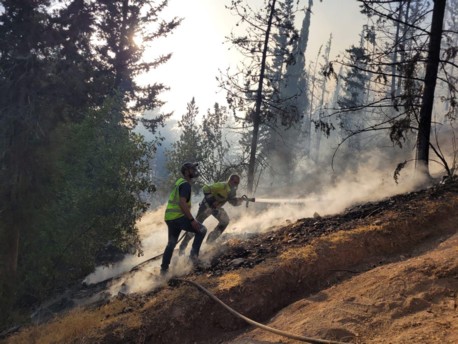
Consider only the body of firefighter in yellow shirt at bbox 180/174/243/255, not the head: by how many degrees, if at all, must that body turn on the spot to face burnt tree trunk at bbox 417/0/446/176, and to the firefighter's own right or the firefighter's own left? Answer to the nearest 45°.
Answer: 0° — they already face it

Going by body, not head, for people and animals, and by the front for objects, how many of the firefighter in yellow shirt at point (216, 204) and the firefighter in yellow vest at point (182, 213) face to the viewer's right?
2

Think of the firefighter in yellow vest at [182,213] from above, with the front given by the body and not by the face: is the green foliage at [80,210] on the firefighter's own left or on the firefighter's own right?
on the firefighter's own left

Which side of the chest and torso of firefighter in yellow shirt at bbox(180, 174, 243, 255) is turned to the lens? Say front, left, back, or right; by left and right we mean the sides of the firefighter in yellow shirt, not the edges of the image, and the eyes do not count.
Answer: right

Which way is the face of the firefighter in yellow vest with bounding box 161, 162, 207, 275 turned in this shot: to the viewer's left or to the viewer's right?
to the viewer's right

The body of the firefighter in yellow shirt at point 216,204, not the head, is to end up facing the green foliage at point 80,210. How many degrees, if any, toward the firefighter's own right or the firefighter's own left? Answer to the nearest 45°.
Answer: approximately 135° to the firefighter's own left

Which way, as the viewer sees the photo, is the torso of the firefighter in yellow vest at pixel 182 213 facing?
to the viewer's right
